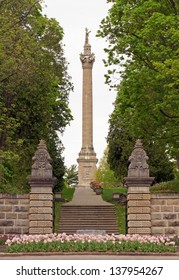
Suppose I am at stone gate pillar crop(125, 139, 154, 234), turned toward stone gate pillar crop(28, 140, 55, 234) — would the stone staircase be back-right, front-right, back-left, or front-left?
front-right

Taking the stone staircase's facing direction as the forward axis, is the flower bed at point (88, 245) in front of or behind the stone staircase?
in front

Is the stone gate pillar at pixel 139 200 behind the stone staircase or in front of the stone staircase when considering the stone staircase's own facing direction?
in front

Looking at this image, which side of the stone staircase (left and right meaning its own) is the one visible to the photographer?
front

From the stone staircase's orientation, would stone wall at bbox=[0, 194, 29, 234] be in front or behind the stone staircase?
in front

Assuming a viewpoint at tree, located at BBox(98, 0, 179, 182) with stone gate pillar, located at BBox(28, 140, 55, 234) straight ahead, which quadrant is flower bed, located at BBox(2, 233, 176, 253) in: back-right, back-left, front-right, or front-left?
front-left

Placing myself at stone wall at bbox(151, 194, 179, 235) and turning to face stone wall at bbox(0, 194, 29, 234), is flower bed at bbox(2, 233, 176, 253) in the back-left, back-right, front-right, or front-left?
front-left
